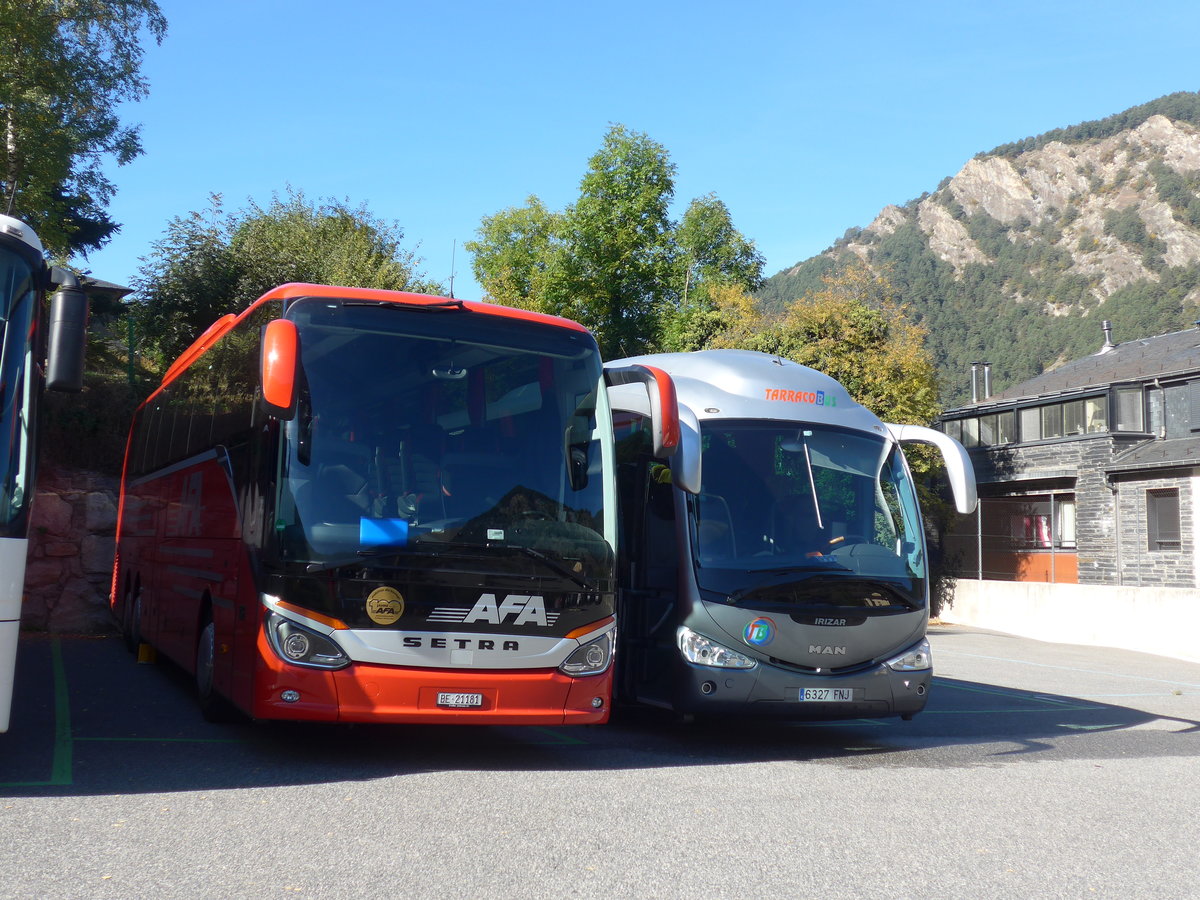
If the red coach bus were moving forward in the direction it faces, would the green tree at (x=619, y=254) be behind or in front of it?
behind

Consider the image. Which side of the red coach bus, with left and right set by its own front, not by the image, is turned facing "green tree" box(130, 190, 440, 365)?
back

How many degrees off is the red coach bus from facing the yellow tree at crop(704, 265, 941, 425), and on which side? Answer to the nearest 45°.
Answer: approximately 135° to its left

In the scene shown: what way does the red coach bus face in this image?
toward the camera

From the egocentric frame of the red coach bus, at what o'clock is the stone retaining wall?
The stone retaining wall is roughly at 5 o'clock from the red coach bus.

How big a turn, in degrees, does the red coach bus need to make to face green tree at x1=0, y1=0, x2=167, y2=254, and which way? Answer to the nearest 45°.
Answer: approximately 135° to its right

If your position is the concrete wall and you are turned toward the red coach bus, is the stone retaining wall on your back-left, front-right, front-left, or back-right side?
front-right

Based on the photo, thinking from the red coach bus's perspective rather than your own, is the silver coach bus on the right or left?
on its left

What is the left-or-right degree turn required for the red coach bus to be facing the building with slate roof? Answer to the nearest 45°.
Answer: approximately 135° to its left

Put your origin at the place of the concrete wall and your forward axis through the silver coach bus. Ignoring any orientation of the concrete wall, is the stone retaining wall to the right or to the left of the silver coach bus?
right
